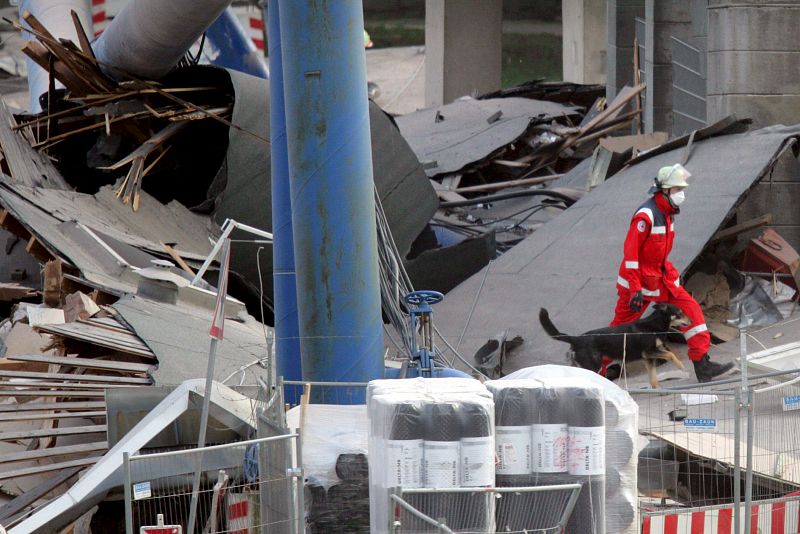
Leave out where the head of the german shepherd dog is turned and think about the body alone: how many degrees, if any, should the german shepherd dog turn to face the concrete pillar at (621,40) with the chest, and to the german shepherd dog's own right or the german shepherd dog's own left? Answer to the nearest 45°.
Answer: approximately 90° to the german shepherd dog's own left

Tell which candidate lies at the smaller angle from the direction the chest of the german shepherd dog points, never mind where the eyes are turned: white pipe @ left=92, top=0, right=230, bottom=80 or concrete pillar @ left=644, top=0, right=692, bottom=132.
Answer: the concrete pillar

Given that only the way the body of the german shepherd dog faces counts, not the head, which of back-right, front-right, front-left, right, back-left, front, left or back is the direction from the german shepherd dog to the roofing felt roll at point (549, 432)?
right

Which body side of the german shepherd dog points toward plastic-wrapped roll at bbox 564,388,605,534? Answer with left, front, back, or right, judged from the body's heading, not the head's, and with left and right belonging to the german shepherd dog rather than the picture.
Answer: right

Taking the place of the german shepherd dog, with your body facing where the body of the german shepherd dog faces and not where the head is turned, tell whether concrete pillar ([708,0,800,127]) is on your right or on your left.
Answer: on your left

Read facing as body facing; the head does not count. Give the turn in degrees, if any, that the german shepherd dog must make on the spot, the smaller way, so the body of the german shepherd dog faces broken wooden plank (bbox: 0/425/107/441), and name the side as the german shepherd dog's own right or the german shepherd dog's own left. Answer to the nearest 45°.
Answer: approximately 135° to the german shepherd dog's own right

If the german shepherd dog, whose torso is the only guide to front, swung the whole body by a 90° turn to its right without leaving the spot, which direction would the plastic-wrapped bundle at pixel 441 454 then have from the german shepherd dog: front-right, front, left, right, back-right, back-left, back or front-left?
front

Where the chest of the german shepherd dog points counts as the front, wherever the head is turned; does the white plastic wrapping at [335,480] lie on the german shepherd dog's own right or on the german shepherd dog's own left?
on the german shepherd dog's own right

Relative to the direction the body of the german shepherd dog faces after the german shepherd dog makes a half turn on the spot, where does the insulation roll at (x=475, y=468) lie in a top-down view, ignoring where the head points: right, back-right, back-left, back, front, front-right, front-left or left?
left

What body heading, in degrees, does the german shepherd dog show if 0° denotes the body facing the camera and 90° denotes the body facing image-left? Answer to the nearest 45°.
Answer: approximately 270°
